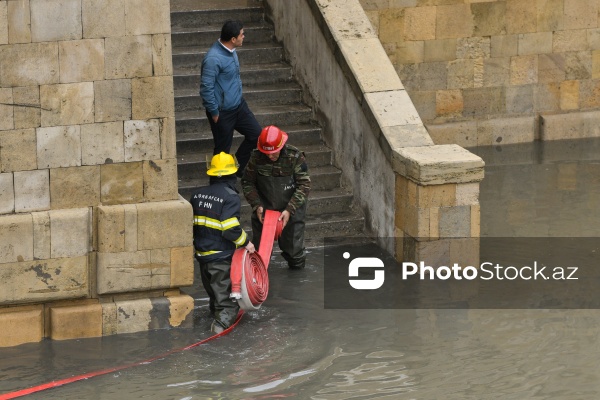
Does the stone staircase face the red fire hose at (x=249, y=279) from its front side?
yes

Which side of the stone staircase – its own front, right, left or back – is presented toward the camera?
front

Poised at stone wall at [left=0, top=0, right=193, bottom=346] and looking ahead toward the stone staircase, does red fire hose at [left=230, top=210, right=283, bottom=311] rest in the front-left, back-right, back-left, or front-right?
front-right

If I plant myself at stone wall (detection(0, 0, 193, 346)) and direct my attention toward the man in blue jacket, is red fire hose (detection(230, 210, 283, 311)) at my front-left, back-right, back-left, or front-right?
front-right

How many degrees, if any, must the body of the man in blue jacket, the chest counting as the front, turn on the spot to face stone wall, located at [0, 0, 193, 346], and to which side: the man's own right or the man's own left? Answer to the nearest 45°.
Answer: approximately 90° to the man's own right

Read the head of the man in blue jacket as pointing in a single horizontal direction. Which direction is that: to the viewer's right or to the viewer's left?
to the viewer's right
